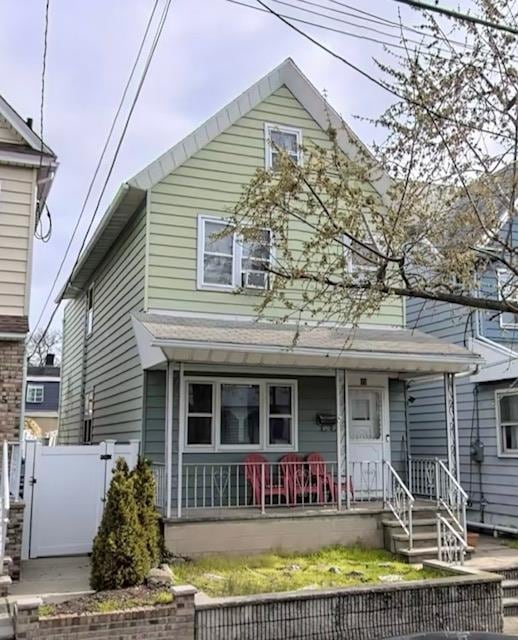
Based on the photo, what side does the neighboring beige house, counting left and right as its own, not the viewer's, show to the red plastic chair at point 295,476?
left

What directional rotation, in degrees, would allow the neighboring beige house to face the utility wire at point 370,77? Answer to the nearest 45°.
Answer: approximately 45° to its left

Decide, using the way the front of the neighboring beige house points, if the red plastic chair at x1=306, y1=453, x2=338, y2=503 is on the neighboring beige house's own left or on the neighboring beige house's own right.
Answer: on the neighboring beige house's own left

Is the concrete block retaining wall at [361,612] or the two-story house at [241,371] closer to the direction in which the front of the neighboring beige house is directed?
the concrete block retaining wall

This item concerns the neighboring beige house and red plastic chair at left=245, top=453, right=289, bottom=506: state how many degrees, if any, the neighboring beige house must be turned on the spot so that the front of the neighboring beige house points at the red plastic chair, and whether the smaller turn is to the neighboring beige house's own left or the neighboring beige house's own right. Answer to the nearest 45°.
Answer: approximately 90° to the neighboring beige house's own left

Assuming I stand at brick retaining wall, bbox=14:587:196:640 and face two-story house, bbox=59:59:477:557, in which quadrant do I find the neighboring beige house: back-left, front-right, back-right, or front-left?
front-left

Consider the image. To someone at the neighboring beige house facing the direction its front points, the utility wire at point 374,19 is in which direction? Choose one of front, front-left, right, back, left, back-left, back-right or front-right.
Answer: front-left

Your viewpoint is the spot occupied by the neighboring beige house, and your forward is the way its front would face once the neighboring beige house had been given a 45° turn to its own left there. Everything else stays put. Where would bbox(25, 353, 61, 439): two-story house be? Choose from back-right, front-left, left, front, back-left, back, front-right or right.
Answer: back-left

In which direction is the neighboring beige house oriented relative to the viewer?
toward the camera

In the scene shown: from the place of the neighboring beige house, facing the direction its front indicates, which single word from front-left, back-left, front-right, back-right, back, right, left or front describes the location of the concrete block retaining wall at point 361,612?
front-left
